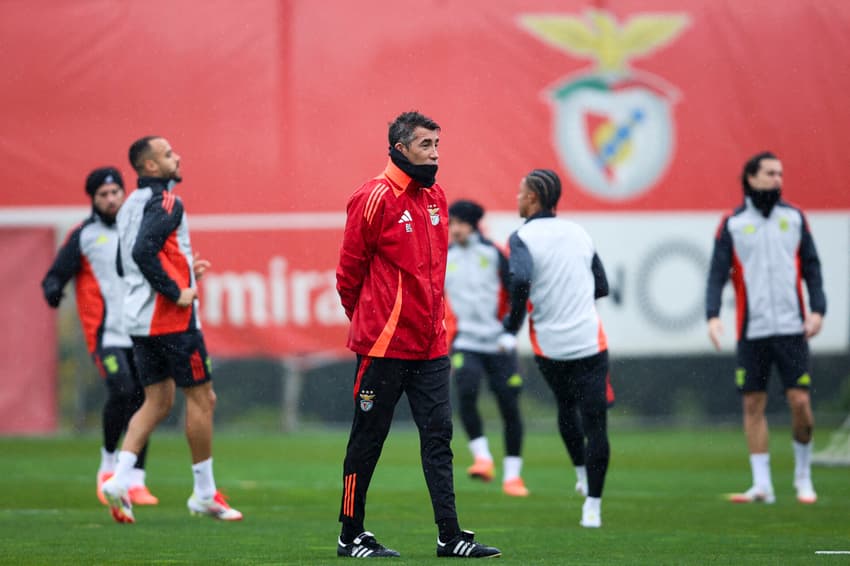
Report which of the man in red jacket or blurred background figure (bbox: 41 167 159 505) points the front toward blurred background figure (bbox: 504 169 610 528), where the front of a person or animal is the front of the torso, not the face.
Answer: blurred background figure (bbox: 41 167 159 505)

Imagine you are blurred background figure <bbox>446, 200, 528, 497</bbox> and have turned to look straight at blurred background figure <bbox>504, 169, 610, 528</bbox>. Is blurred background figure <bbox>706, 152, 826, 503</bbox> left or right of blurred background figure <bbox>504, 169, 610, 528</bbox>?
left

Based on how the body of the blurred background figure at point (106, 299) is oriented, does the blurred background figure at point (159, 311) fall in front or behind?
in front

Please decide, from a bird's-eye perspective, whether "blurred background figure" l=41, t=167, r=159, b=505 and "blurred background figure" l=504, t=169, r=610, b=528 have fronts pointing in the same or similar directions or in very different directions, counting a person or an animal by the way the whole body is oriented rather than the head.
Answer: very different directions

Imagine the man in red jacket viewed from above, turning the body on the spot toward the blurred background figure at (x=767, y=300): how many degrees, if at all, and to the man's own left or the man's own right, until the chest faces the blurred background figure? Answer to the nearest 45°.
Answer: approximately 90° to the man's own left

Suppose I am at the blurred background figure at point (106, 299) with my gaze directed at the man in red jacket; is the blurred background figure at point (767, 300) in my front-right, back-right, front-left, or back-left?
front-left

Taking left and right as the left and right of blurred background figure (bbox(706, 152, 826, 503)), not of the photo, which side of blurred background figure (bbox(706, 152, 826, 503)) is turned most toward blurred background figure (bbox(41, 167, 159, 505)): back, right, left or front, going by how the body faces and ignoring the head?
right

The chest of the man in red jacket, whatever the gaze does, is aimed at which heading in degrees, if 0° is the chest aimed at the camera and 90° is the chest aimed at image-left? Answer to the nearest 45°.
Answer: approximately 315°

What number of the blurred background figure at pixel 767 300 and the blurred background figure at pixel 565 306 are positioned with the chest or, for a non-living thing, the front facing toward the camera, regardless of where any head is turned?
1

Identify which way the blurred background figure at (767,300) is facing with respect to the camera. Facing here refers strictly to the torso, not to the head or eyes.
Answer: toward the camera

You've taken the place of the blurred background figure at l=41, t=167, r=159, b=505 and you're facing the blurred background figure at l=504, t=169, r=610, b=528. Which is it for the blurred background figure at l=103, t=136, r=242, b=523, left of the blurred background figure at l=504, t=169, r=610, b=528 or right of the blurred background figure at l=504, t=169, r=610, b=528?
right

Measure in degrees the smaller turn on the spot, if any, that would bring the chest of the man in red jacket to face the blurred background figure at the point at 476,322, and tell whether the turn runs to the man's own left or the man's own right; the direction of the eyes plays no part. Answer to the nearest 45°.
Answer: approximately 135° to the man's own left

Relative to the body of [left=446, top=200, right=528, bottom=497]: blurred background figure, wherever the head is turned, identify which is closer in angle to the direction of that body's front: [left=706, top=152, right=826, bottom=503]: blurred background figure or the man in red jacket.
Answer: the man in red jacket

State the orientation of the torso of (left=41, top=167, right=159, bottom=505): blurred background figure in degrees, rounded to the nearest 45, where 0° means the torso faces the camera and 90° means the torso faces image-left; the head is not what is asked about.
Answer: approximately 315°

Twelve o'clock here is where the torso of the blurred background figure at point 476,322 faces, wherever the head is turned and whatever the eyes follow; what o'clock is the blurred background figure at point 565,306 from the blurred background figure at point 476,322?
the blurred background figure at point 565,306 is roughly at 10 o'clock from the blurred background figure at point 476,322.

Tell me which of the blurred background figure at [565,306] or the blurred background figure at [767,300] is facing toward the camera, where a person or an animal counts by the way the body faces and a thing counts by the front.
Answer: the blurred background figure at [767,300]
